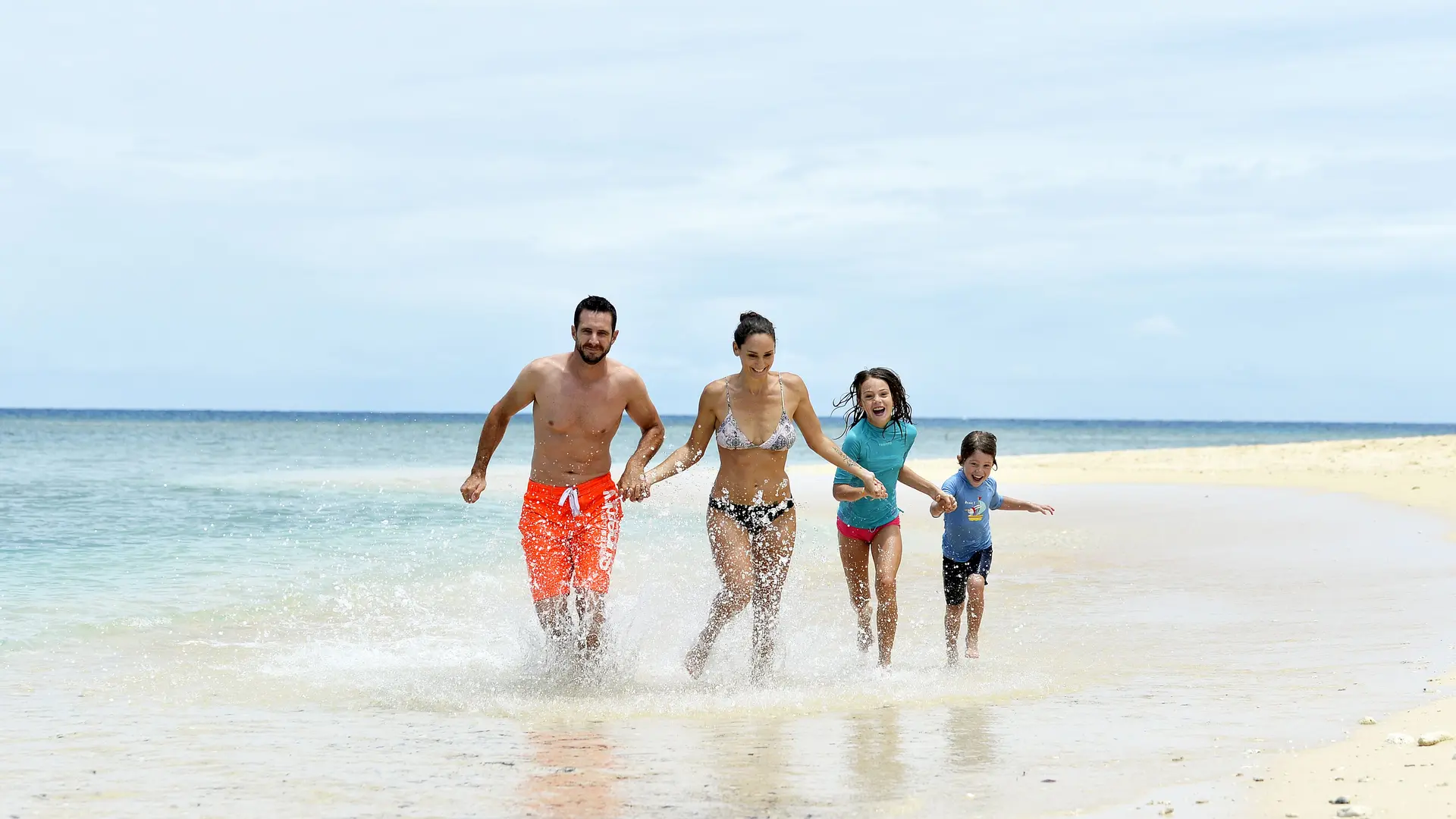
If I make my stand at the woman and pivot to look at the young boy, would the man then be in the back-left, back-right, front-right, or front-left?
back-left

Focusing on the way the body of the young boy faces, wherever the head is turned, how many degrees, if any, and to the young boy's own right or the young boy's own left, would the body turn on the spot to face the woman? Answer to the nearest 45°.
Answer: approximately 45° to the young boy's own right

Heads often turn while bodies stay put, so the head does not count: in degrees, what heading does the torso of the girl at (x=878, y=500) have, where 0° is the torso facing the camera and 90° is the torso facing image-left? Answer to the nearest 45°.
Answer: approximately 0°

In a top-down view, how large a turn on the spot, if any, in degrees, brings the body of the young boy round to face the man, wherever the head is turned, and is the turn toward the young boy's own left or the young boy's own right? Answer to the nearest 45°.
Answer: approximately 45° to the young boy's own right

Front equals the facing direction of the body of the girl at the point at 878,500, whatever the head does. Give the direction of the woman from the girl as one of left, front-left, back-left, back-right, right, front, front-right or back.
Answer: front-right

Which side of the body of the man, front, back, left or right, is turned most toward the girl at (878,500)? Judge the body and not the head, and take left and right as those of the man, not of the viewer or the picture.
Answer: left

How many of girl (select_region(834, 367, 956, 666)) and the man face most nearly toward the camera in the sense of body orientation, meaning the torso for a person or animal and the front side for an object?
2

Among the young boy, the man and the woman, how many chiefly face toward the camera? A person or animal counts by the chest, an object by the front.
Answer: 3

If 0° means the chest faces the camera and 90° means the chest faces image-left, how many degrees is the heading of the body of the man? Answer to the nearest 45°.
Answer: approximately 0°

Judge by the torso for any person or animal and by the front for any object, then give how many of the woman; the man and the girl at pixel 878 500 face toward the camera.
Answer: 3
